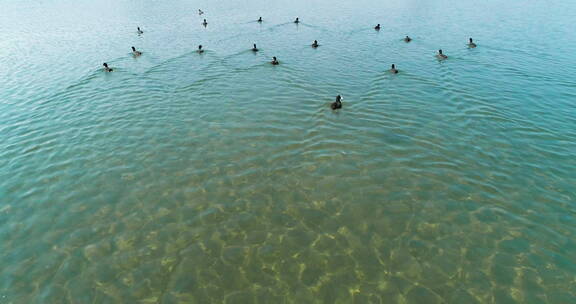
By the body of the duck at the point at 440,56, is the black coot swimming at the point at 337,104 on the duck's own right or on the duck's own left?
on the duck's own left

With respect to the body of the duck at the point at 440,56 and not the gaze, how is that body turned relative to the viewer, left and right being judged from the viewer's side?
facing away from the viewer and to the left of the viewer
